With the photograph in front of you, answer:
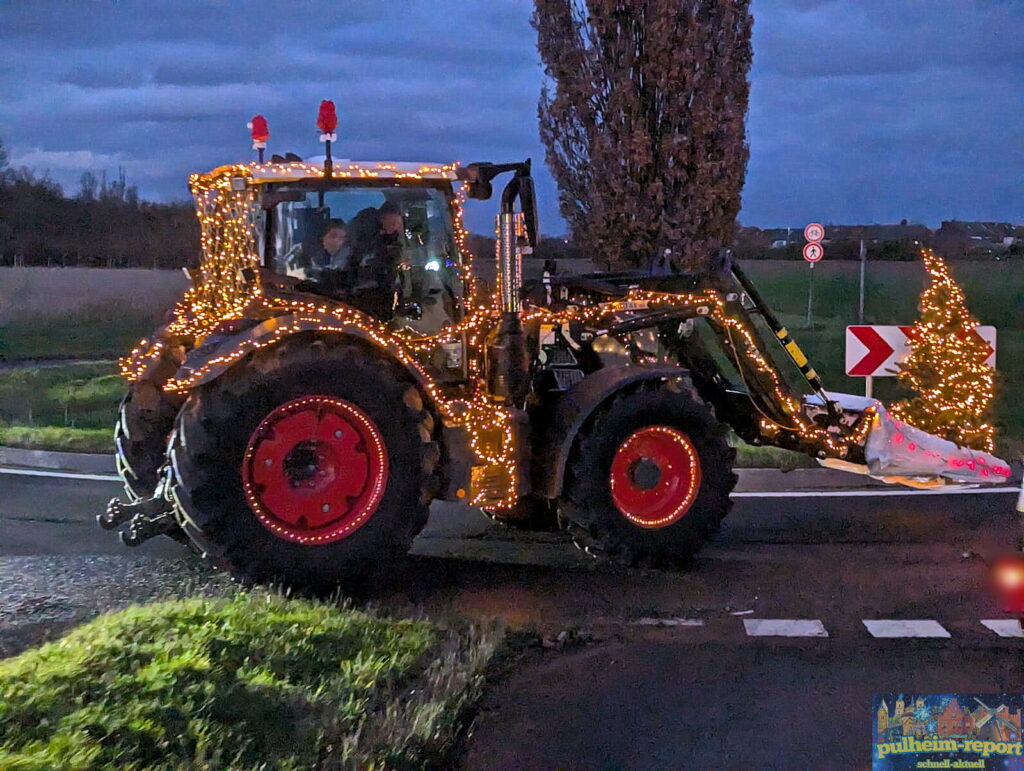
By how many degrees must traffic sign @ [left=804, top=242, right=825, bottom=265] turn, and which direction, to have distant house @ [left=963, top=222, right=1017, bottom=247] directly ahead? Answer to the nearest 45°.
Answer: approximately 180°

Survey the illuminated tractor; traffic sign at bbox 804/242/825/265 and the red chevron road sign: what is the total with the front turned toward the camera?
2

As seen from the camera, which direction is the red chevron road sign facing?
toward the camera

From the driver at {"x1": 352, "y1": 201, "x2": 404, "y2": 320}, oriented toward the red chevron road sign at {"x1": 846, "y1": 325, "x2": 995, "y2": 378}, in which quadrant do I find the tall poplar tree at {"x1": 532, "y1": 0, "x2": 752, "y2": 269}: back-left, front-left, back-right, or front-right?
front-left

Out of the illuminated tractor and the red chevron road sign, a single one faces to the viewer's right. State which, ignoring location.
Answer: the illuminated tractor

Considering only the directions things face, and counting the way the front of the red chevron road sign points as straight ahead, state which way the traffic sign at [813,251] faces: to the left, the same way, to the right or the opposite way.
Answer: the same way

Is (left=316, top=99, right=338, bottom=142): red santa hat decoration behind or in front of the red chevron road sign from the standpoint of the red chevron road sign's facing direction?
in front

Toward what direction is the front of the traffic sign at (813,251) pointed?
toward the camera

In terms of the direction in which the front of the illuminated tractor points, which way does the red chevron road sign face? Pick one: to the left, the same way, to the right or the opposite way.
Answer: to the right

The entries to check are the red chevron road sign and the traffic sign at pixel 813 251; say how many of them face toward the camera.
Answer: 2

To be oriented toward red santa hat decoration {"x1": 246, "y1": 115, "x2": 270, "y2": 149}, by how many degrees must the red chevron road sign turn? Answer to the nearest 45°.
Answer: approximately 45° to its right

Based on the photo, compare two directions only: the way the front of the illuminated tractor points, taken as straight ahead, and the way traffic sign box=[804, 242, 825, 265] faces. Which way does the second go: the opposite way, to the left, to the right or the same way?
to the right

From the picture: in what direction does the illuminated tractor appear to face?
to the viewer's right

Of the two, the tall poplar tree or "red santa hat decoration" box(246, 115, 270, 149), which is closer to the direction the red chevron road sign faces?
the red santa hat decoration

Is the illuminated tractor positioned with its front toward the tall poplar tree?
no

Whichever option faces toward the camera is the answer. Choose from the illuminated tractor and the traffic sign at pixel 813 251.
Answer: the traffic sign

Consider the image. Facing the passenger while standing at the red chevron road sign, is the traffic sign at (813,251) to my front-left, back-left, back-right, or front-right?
back-right
